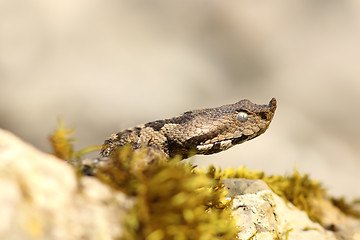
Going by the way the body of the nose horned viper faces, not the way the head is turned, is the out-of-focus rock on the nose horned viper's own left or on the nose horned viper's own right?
on the nose horned viper's own right

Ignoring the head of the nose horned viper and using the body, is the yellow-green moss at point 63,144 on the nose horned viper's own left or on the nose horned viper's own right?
on the nose horned viper's own right

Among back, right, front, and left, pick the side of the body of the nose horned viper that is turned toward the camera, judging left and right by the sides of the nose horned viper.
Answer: right
